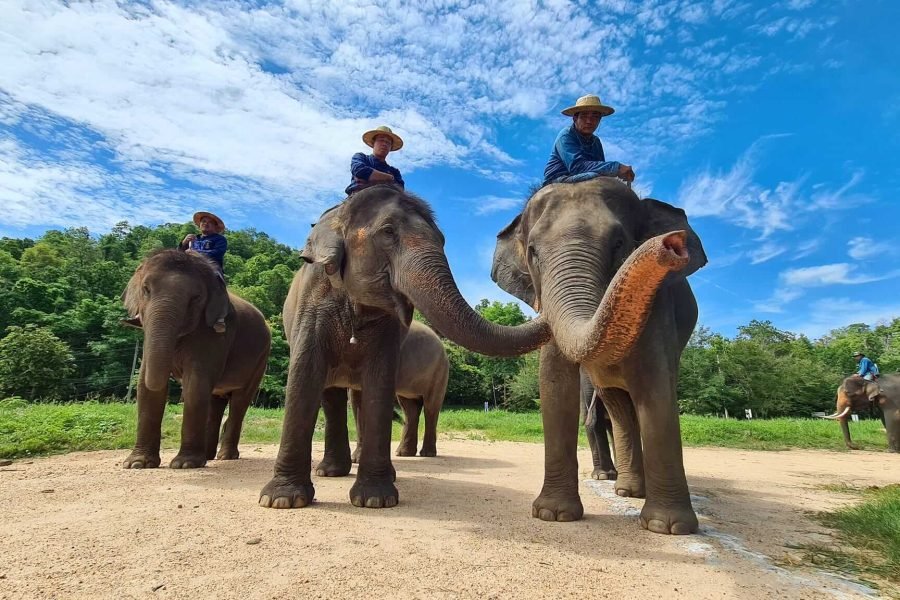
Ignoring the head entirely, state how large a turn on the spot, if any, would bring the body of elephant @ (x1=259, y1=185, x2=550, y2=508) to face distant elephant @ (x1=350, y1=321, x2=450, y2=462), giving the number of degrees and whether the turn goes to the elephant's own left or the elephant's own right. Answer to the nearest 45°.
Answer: approximately 180°

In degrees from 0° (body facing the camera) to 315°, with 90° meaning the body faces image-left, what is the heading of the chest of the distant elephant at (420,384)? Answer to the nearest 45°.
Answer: approximately 45°

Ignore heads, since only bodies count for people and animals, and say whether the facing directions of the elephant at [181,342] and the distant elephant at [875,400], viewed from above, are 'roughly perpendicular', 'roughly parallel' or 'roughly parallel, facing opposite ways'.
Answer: roughly perpendicular

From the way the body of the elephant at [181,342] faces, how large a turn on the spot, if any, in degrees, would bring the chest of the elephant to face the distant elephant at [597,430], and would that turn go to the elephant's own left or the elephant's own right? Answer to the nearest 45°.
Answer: approximately 135° to the elephant's own left

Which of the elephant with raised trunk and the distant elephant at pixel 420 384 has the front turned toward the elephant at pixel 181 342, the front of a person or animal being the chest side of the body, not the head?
the distant elephant

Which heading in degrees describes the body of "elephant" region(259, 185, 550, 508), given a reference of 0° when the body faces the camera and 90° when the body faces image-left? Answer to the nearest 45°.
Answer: approximately 0°

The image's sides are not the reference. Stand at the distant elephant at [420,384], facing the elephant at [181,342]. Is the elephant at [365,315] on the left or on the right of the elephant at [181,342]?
left

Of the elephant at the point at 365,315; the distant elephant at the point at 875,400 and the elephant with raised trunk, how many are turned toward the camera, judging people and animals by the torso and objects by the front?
2

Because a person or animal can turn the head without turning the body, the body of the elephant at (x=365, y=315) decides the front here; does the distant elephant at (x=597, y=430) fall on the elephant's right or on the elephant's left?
on the elephant's left

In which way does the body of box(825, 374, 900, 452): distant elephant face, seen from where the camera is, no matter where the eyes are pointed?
to the viewer's left

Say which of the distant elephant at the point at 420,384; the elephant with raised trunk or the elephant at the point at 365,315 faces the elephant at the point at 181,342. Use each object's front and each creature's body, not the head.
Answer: the distant elephant

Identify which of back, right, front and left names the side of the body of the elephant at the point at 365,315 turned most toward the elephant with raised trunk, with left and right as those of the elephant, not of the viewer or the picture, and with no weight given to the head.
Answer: left

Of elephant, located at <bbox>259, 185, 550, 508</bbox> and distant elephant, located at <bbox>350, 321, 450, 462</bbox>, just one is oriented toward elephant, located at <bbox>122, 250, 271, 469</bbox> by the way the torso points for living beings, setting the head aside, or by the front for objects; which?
the distant elephant
